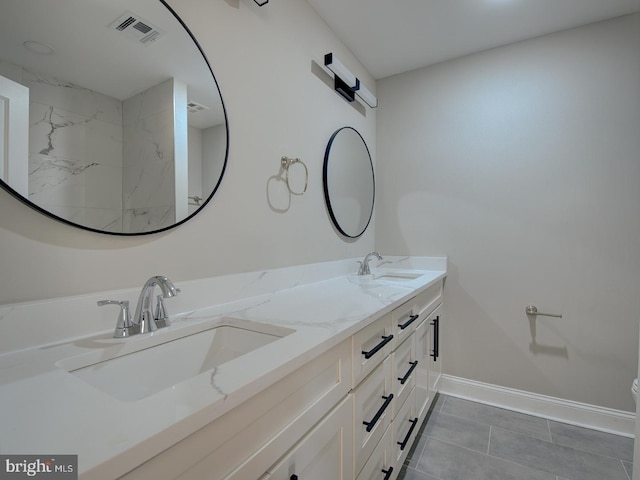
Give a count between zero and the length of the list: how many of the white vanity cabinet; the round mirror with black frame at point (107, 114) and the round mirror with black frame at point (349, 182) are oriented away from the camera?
0

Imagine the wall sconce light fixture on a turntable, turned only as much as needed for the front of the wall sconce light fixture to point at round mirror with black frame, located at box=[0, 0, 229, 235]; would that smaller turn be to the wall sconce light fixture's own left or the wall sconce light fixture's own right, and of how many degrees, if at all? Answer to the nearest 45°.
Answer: approximately 90° to the wall sconce light fixture's own right

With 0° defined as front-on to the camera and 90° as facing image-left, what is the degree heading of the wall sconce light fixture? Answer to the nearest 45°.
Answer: approximately 315°

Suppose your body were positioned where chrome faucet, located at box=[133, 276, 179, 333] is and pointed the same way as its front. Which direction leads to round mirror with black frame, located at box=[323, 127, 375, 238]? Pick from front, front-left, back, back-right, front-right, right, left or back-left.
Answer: left

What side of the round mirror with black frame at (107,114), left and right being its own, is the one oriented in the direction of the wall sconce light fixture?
left

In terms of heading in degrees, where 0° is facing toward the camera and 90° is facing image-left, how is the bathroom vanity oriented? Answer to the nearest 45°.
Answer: approximately 315°
